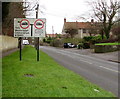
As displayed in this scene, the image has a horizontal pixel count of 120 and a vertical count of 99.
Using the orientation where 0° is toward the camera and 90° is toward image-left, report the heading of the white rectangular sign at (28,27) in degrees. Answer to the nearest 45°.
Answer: approximately 0°
